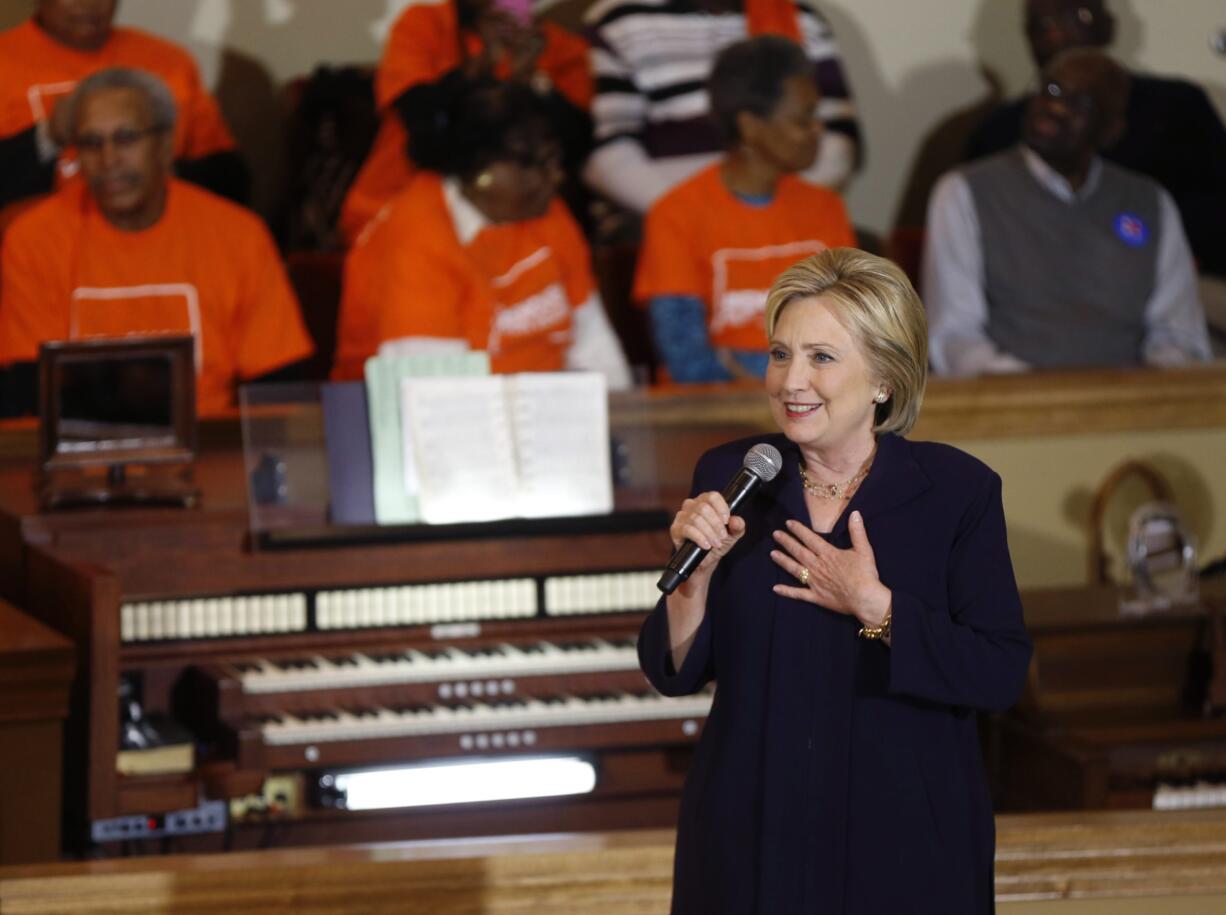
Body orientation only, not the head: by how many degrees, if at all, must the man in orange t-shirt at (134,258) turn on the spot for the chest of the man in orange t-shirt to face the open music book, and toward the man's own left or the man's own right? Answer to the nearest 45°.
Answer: approximately 45° to the man's own left

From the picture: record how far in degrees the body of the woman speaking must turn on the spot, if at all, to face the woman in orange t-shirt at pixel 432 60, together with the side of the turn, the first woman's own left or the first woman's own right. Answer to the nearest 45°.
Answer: approximately 135° to the first woman's own right

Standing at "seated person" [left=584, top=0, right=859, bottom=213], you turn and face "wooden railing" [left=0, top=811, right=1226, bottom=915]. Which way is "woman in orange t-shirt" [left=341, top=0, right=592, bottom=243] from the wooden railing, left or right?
right

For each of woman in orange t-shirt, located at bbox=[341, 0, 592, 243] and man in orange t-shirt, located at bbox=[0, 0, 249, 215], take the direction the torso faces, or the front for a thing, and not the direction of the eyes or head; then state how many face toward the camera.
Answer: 2

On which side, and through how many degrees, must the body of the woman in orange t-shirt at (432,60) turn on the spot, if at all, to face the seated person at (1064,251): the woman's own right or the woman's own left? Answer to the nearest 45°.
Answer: approximately 90° to the woman's own left

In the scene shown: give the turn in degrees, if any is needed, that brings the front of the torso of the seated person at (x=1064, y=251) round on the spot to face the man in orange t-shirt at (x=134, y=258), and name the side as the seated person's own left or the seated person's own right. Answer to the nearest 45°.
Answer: approximately 45° to the seated person's own right

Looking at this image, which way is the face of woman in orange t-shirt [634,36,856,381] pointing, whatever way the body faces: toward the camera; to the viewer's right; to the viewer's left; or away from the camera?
to the viewer's right

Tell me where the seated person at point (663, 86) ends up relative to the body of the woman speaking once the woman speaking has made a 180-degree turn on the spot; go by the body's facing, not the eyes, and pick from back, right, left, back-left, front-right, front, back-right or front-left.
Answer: front-left

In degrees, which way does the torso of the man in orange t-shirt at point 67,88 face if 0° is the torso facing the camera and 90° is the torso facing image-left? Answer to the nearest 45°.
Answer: approximately 0°

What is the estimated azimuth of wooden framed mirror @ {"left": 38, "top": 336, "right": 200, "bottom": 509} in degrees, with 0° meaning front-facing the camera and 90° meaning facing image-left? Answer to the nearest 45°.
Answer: approximately 0°

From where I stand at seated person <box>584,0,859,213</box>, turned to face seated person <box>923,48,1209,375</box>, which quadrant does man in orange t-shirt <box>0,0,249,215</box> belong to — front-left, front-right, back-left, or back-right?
back-right

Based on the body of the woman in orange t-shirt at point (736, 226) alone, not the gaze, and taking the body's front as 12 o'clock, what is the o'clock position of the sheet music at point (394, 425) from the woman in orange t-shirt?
The sheet music is roughly at 2 o'clock from the woman in orange t-shirt.

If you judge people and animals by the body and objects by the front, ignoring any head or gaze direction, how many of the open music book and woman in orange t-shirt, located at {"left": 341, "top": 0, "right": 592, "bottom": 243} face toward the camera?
2

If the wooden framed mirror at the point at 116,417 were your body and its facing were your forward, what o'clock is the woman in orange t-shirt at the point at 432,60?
The woman in orange t-shirt is roughly at 7 o'clock from the wooden framed mirror.
